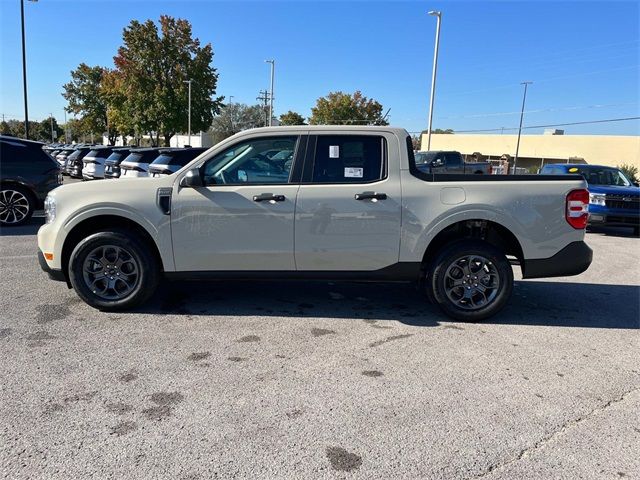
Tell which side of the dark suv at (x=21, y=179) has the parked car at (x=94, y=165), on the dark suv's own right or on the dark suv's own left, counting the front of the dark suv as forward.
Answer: on the dark suv's own right

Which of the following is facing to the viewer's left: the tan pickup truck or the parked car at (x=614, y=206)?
the tan pickup truck

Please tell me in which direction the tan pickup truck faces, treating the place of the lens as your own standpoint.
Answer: facing to the left of the viewer

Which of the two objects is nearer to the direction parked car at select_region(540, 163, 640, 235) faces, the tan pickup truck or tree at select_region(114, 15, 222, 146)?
the tan pickup truck

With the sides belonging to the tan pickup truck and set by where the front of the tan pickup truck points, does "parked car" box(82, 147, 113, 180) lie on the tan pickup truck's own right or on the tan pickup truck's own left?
on the tan pickup truck's own right

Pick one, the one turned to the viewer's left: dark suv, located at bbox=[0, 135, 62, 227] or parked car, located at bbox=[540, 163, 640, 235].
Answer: the dark suv

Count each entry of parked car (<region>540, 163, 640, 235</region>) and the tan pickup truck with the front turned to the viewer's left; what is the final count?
1

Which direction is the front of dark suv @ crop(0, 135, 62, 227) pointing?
to the viewer's left

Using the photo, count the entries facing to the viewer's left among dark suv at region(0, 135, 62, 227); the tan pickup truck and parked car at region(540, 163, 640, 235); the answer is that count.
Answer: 2

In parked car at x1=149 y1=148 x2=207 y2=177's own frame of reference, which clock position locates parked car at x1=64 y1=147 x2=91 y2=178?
parked car at x1=64 y1=147 x2=91 y2=178 is roughly at 9 o'clock from parked car at x1=149 y1=148 x2=207 y2=177.
